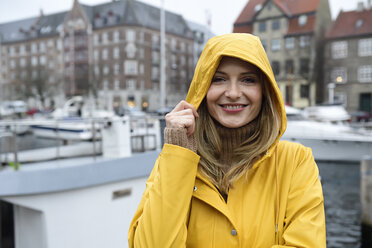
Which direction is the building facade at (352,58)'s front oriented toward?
toward the camera

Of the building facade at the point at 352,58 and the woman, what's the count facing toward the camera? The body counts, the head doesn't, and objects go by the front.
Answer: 2

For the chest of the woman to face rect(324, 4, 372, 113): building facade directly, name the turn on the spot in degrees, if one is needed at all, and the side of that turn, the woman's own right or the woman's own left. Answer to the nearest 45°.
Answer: approximately 180°

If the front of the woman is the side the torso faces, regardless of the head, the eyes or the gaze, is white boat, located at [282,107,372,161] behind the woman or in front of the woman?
behind

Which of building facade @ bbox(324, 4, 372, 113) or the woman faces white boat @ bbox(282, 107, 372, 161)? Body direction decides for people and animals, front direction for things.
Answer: the building facade

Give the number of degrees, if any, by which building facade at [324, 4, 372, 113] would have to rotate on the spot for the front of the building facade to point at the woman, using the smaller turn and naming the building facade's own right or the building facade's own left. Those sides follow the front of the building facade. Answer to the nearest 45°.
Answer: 0° — it already faces them

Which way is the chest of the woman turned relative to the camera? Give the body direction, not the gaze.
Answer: toward the camera

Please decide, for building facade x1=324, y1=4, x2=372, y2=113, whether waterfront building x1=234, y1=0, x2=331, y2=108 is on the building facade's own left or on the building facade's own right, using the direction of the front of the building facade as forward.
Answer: on the building facade's own right

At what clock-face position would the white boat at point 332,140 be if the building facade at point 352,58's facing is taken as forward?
The white boat is roughly at 12 o'clock from the building facade.
